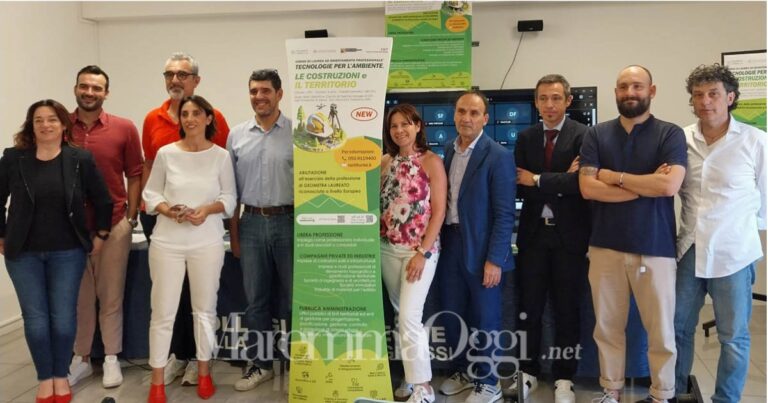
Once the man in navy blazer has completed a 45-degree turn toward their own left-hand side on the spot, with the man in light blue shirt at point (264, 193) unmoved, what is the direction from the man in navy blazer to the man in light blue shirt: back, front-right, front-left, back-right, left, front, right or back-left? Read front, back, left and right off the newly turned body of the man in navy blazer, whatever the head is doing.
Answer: right

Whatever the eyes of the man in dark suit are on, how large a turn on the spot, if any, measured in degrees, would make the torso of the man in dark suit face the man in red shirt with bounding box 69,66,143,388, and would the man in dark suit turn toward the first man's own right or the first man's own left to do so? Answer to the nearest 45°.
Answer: approximately 90° to the first man's own right

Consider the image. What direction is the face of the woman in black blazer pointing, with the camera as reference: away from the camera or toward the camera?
toward the camera

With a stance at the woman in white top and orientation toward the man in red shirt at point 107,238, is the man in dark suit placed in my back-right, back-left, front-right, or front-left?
back-right

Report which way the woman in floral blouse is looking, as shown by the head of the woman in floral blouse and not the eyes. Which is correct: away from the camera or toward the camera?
toward the camera

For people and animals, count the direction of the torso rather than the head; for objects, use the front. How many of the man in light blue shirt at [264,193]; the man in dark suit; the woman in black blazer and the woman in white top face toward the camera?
4

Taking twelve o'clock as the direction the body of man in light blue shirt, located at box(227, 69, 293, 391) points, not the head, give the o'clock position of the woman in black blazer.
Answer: The woman in black blazer is roughly at 3 o'clock from the man in light blue shirt.

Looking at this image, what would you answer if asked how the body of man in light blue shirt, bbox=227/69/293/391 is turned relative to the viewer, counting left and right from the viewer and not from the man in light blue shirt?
facing the viewer

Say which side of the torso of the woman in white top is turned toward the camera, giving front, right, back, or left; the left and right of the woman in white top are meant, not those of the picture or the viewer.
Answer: front

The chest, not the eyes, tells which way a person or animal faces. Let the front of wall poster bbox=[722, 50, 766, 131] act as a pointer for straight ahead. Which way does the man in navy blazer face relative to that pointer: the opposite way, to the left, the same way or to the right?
the same way

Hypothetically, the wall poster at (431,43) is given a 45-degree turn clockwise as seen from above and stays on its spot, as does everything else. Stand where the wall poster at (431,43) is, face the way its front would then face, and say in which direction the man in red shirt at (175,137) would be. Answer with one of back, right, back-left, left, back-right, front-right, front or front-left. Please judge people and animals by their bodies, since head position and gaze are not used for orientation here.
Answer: front

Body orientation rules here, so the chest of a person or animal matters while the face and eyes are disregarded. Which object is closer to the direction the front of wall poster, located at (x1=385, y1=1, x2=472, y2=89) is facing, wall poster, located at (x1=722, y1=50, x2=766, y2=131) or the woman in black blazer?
the woman in black blazer

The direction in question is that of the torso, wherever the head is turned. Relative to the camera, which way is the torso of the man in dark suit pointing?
toward the camera

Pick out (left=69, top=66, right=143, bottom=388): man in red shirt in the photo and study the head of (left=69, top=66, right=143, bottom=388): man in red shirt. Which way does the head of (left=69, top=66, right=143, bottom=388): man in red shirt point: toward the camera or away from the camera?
toward the camera

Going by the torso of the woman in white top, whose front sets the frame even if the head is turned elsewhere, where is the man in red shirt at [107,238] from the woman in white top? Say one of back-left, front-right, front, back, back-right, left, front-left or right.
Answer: back-right

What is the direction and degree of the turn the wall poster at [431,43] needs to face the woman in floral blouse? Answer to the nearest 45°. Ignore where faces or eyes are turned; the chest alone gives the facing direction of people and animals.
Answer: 0° — it already faces them

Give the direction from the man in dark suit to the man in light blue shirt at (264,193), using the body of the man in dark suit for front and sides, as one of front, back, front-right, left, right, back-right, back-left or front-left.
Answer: right

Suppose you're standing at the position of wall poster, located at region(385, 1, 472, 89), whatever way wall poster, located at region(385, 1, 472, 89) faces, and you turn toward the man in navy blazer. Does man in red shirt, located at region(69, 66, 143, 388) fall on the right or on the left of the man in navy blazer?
right

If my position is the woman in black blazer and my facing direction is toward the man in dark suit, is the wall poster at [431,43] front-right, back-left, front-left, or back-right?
front-left

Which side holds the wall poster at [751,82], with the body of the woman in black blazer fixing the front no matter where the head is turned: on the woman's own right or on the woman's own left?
on the woman's own left

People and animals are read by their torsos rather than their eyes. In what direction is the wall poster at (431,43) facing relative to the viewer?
toward the camera
